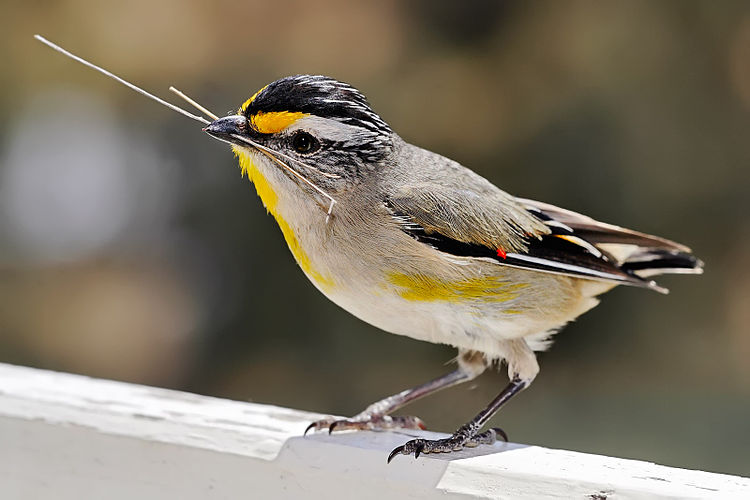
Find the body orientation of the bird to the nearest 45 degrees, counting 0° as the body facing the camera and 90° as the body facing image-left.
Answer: approximately 90°
